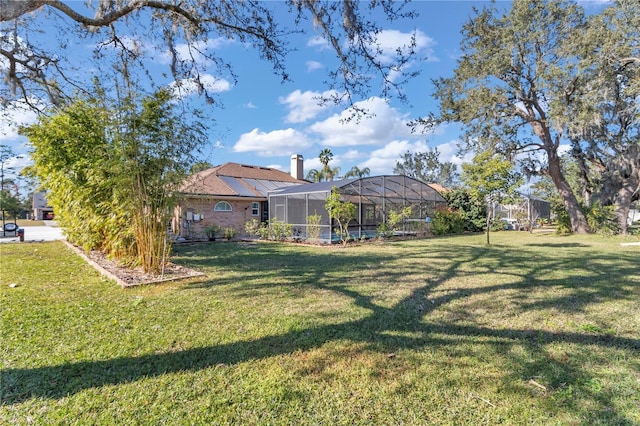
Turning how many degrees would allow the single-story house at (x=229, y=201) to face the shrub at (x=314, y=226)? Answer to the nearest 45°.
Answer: approximately 180°

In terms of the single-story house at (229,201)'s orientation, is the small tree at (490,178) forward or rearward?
rearward

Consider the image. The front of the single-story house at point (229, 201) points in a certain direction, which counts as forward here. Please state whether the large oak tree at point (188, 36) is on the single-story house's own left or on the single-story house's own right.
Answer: on the single-story house's own left

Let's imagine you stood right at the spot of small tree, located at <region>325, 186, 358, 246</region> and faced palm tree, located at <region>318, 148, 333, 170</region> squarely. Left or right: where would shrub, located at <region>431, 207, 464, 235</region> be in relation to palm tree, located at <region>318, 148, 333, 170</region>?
right

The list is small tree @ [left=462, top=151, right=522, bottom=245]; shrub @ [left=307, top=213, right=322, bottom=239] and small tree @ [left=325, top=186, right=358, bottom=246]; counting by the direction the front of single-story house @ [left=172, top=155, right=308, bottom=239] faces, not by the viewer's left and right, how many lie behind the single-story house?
3

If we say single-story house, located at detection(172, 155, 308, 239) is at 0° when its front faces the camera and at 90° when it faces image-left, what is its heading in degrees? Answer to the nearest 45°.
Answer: approximately 135°

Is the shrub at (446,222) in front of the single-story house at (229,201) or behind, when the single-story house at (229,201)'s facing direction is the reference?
behind

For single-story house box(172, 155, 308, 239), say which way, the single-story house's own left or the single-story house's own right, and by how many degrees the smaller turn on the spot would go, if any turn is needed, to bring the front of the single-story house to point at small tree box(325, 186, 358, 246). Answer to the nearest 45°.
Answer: approximately 180°

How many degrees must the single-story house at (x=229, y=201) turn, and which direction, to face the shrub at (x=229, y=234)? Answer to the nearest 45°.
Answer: approximately 135° to its left

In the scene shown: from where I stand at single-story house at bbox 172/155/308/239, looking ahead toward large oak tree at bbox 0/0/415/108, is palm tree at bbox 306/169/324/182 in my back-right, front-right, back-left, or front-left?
back-left
